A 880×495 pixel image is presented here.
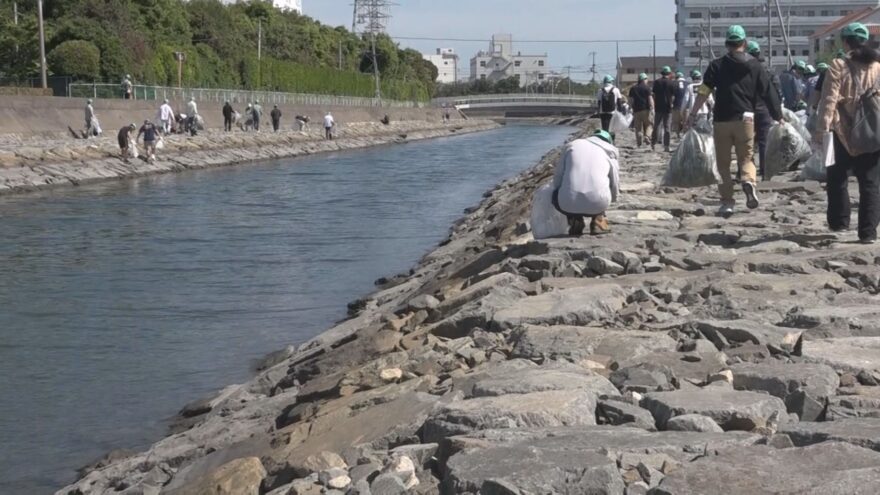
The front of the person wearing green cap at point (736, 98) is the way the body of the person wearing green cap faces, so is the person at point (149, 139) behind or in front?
in front

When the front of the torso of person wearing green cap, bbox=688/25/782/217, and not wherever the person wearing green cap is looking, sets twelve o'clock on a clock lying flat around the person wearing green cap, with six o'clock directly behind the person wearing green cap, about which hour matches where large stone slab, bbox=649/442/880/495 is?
The large stone slab is roughly at 6 o'clock from the person wearing green cap.

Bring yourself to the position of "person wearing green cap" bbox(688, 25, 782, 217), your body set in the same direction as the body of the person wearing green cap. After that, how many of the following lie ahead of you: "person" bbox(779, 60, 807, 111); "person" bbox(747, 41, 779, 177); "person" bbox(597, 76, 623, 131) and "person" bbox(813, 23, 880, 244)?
3

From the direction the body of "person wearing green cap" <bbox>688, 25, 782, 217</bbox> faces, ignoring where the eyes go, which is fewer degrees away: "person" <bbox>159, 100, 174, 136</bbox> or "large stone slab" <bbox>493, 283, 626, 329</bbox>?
the person

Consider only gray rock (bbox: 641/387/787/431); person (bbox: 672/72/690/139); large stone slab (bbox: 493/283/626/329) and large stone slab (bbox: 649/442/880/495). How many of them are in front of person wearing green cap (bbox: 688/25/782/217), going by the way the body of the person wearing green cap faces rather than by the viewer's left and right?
1

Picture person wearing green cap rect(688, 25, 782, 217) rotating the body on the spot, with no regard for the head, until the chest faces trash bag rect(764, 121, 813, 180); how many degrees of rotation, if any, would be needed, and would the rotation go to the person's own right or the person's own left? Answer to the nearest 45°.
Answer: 0° — they already face it

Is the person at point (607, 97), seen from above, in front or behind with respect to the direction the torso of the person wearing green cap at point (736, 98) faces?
in front

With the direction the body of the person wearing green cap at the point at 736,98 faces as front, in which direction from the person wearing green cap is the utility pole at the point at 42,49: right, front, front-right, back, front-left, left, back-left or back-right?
front-left

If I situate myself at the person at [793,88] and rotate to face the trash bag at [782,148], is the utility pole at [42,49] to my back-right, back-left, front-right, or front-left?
back-right

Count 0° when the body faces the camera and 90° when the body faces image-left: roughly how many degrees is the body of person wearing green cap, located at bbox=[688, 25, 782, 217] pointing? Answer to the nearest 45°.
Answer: approximately 180°

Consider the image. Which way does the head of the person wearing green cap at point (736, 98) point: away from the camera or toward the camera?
away from the camera

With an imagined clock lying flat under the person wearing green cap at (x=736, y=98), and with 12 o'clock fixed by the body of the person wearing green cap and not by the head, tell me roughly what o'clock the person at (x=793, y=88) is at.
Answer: The person is roughly at 12 o'clock from the person wearing green cap.

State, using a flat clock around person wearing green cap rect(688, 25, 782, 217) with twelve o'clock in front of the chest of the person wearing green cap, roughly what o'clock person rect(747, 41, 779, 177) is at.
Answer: The person is roughly at 12 o'clock from the person wearing green cap.

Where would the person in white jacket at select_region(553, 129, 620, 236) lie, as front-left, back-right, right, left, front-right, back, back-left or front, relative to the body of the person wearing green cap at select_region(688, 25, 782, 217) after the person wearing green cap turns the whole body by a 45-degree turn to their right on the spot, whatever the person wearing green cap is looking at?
back

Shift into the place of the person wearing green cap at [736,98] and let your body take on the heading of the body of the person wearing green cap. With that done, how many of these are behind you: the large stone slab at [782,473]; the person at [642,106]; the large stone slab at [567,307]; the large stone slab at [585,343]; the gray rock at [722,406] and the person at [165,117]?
4

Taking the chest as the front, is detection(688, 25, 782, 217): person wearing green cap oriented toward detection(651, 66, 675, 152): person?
yes
